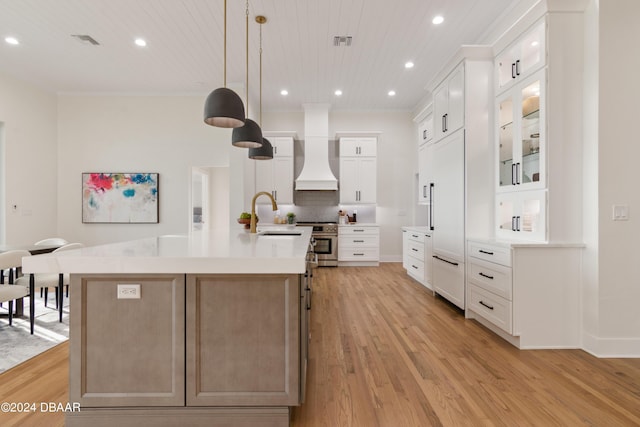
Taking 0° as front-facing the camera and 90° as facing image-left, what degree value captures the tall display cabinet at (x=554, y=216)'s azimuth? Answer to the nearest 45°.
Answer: approximately 45°

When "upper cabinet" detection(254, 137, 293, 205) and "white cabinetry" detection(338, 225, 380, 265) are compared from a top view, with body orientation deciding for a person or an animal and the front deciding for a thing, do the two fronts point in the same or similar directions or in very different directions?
same or similar directions

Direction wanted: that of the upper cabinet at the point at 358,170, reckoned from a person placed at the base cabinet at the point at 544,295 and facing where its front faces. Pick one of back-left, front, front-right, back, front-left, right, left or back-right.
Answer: right

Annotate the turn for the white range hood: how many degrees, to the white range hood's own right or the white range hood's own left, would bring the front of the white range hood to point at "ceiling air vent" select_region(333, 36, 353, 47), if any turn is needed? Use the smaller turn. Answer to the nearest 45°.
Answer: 0° — it already faces it

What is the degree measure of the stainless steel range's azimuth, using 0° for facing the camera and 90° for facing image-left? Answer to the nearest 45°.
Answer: approximately 0°

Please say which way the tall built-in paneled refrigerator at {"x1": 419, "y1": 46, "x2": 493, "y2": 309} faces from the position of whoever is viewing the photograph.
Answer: facing the viewer and to the left of the viewer

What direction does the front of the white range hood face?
toward the camera

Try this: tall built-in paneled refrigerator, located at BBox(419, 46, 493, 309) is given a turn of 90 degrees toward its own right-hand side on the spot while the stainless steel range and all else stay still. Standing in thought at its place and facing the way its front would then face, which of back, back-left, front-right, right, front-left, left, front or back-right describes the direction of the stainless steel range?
front

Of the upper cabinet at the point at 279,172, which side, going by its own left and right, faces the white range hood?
left

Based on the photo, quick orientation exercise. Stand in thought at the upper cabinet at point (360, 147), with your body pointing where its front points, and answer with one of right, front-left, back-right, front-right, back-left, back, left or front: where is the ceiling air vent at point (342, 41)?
front

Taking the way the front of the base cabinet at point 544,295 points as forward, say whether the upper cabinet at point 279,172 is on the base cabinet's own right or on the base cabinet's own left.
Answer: on the base cabinet's own right

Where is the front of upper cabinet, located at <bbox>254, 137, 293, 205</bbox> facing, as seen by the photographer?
facing the viewer

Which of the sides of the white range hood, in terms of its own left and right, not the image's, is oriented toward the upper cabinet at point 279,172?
right

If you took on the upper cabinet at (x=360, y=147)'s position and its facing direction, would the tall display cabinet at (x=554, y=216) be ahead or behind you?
ahead

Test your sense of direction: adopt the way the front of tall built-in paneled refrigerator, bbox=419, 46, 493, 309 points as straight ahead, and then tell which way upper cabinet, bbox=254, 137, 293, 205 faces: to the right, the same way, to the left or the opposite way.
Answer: to the left

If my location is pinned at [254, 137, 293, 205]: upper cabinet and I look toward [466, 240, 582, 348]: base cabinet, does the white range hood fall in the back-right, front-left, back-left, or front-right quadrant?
front-left
